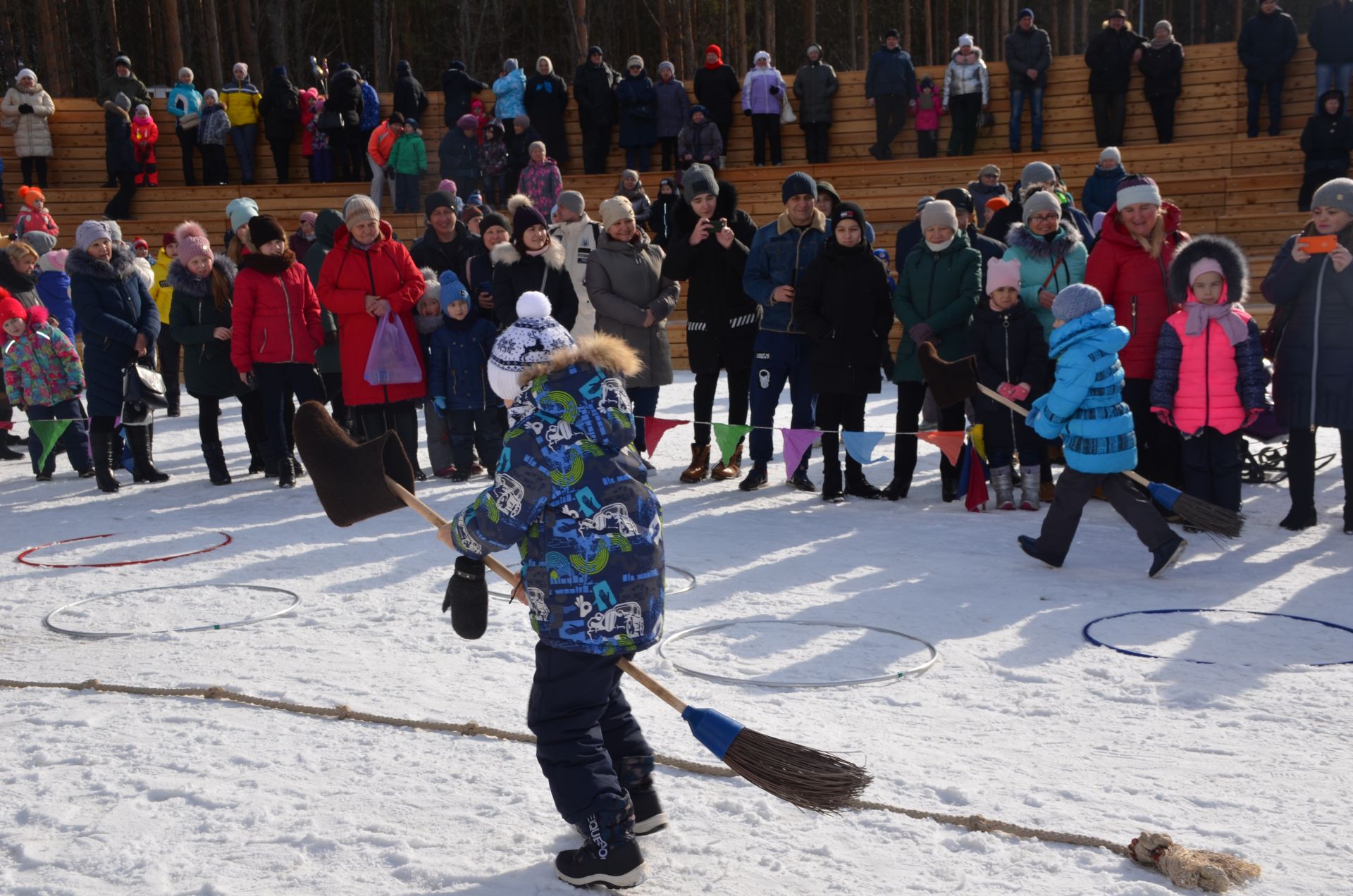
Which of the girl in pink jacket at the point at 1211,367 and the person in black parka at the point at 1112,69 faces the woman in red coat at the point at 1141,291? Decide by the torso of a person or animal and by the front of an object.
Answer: the person in black parka

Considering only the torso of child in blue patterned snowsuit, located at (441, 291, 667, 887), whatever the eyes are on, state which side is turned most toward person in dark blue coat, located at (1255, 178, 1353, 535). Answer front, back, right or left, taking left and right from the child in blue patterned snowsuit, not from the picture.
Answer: right

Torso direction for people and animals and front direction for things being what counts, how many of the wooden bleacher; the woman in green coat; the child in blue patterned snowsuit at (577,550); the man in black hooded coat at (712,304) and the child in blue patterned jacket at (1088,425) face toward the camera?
3

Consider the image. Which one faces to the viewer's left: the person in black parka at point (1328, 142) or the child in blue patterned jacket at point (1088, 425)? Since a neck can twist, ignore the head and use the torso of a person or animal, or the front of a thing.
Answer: the child in blue patterned jacket

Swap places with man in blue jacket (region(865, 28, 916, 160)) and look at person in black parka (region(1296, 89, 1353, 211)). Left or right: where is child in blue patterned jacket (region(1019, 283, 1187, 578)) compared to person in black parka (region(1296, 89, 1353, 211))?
right

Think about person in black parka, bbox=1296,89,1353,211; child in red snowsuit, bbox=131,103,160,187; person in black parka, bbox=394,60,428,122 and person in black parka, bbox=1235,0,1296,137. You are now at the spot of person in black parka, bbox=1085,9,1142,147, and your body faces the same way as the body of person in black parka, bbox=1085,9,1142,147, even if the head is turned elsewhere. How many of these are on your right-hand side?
2

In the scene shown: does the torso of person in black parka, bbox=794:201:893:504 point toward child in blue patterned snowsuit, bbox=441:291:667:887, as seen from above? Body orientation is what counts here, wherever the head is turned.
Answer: yes

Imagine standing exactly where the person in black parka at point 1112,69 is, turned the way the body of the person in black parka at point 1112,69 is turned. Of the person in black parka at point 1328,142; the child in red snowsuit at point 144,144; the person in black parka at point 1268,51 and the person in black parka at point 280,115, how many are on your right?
2

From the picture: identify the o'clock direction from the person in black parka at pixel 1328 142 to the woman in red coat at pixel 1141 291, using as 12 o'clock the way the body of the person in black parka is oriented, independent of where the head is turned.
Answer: The woman in red coat is roughly at 12 o'clock from the person in black parka.
